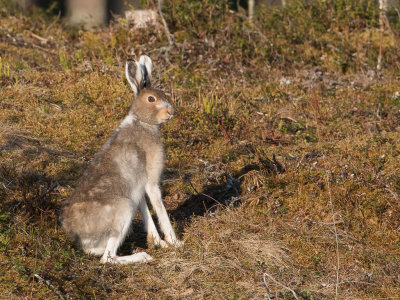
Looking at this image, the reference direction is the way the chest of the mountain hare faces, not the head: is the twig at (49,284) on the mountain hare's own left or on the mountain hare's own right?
on the mountain hare's own right

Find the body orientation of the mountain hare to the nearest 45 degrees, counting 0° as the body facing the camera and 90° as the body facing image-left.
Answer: approximately 270°
